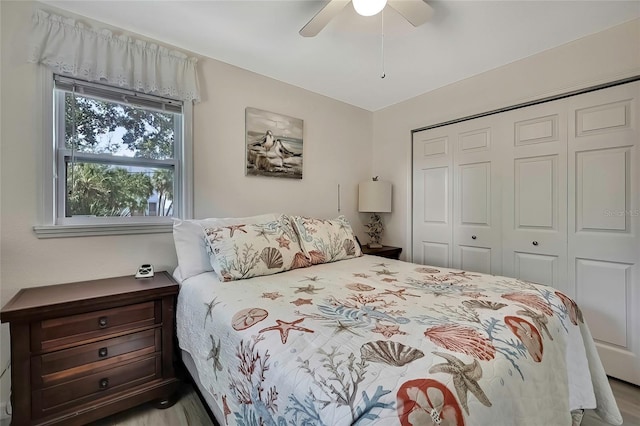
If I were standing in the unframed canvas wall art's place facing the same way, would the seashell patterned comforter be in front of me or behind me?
in front

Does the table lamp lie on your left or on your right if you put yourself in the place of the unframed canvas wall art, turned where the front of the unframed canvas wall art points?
on your left

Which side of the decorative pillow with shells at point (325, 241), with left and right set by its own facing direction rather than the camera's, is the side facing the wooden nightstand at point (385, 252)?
left

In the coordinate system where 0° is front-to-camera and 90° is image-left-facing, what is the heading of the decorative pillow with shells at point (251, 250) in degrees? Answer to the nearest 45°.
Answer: approximately 315°

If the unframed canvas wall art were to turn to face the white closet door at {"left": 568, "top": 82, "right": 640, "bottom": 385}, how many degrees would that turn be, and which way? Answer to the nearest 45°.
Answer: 0° — it already faces it

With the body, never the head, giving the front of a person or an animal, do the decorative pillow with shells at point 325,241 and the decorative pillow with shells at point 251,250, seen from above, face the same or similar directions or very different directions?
same or similar directions

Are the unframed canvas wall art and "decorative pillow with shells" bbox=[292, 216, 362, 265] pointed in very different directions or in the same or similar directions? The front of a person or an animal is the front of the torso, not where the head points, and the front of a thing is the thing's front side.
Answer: same or similar directions

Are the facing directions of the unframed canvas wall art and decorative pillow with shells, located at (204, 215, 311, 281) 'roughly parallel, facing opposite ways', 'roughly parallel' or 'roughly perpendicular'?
roughly parallel

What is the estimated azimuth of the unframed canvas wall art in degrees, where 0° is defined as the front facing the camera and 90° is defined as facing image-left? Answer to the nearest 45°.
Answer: approximately 315°

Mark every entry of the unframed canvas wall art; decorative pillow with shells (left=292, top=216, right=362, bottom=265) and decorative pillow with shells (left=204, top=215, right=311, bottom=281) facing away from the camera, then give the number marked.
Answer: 0

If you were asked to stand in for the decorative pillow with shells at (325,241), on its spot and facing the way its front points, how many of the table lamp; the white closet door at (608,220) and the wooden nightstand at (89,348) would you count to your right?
1

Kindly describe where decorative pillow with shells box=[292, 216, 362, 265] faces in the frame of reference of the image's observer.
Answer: facing the viewer and to the right of the viewer

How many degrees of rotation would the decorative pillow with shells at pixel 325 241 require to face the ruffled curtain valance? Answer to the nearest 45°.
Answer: approximately 135° to its right

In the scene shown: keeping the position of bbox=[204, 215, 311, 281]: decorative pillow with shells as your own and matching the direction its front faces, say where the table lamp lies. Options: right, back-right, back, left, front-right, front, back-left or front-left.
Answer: left
